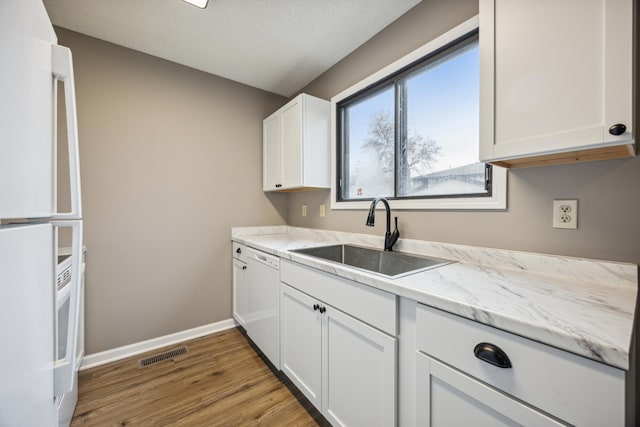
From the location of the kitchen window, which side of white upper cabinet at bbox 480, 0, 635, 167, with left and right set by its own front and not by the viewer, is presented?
right

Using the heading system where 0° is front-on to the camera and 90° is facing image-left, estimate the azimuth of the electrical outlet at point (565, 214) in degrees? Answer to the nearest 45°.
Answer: approximately 0°

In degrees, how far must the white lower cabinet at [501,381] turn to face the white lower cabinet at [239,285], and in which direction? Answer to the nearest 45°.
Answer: approximately 45° to its right

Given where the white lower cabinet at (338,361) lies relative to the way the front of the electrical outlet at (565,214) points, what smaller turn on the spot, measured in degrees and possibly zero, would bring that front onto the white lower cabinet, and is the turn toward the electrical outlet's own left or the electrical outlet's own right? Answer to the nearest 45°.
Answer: approximately 45° to the electrical outlet's own right

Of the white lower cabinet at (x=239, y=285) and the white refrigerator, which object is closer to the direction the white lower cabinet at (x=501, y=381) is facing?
the white refrigerator

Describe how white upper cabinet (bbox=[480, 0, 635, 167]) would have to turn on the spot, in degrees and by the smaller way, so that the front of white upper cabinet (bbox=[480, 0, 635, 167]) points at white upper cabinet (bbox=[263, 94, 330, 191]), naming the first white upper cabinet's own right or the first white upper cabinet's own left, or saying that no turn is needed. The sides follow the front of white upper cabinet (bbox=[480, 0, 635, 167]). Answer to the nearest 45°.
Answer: approximately 45° to the first white upper cabinet's own right

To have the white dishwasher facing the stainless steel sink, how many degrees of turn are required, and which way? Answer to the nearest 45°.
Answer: approximately 90° to its left
